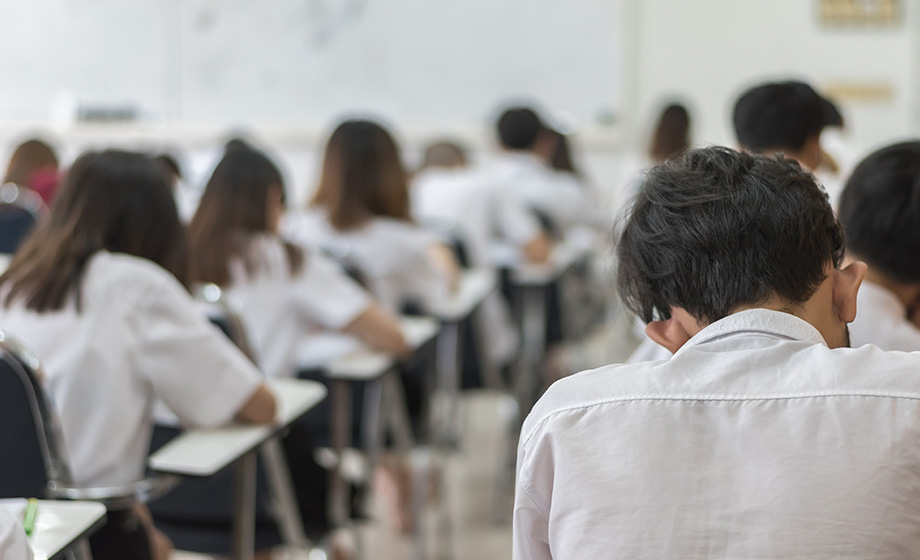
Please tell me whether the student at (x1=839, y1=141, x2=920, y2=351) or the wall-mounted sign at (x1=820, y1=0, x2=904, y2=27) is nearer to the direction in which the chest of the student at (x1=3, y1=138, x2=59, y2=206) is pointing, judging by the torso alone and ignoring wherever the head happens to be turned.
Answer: the wall-mounted sign

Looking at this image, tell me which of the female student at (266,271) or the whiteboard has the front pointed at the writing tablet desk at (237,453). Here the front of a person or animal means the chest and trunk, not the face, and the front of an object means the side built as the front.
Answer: the whiteboard

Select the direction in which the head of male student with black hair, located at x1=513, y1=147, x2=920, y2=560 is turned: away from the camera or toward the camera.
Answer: away from the camera

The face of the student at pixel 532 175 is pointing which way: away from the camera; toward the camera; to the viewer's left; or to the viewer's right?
away from the camera

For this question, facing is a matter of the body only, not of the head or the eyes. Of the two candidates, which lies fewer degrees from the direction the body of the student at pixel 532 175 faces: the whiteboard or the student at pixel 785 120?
the whiteboard

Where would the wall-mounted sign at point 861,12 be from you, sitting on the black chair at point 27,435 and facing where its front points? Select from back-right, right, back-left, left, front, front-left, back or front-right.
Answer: front

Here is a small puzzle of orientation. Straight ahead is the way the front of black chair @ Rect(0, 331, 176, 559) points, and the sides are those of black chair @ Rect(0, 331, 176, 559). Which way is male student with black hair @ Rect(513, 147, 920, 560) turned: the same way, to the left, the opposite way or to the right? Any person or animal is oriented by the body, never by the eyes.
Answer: the same way

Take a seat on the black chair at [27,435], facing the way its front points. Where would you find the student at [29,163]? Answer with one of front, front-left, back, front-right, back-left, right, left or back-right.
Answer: front-left

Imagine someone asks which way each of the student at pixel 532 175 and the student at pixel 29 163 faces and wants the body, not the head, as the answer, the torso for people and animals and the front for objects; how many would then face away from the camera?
2

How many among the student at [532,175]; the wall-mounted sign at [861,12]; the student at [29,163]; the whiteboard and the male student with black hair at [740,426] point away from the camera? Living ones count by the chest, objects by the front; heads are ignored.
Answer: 3

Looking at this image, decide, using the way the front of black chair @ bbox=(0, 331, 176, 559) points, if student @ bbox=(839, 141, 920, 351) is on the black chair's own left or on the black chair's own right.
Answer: on the black chair's own right

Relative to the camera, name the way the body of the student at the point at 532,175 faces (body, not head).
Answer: away from the camera

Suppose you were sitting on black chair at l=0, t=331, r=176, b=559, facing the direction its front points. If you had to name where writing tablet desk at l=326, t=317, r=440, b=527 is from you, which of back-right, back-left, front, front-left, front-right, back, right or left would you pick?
front

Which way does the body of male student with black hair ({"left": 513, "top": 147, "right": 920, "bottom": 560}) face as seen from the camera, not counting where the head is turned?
away from the camera

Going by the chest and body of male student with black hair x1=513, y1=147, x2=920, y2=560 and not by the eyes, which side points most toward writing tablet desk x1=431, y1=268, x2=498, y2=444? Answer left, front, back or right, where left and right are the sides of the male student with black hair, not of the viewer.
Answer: front

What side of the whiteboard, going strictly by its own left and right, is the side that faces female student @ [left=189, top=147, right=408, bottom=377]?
front

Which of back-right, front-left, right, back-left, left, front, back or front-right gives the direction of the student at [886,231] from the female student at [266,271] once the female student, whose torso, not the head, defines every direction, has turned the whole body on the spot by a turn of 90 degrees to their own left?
back

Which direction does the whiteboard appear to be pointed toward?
toward the camera

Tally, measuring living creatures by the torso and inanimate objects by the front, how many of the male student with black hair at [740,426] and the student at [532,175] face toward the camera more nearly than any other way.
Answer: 0

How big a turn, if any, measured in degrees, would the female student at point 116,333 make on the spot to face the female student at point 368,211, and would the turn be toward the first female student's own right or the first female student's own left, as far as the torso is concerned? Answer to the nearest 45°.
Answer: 0° — they already face them

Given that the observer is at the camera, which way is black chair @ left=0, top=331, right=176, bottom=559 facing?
facing away from the viewer and to the right of the viewer

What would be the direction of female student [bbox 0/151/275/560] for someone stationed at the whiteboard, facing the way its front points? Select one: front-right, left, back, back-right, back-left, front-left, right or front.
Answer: front

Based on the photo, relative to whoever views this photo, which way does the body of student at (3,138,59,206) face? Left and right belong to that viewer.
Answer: facing away from the viewer
